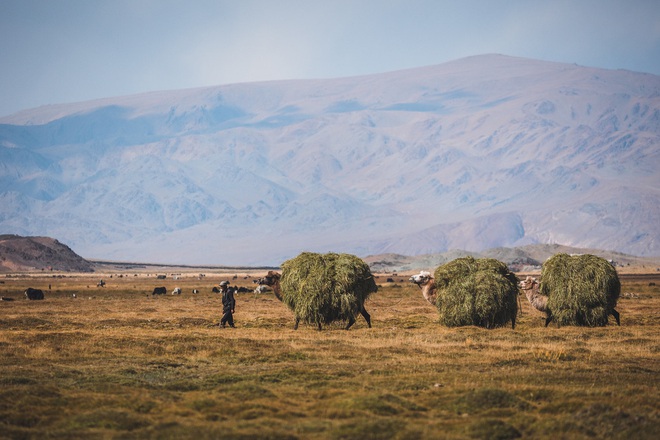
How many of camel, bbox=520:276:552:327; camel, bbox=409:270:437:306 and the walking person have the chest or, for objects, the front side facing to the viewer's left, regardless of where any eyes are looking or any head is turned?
3

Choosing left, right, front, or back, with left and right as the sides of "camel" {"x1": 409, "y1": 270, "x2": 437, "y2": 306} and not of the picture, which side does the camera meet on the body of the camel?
left

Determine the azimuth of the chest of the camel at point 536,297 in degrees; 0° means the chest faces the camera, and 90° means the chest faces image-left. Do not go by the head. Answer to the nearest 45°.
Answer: approximately 90°

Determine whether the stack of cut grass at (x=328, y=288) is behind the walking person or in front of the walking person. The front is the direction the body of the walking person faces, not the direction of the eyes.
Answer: behind

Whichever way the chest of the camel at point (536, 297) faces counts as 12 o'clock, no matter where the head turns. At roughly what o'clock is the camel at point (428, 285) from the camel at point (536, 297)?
the camel at point (428, 285) is roughly at 11 o'clock from the camel at point (536, 297).

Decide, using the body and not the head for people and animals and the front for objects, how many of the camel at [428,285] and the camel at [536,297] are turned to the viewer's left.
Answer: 2

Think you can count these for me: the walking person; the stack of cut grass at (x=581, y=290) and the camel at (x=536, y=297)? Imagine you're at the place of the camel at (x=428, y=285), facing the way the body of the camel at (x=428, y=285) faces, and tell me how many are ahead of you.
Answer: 1

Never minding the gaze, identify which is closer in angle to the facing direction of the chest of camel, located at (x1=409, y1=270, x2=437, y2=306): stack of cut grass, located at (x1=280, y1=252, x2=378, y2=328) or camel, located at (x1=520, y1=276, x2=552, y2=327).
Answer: the stack of cut grass

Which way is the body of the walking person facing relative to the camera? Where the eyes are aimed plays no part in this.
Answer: to the viewer's left

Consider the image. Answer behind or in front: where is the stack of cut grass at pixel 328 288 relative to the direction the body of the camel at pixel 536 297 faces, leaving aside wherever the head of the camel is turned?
in front

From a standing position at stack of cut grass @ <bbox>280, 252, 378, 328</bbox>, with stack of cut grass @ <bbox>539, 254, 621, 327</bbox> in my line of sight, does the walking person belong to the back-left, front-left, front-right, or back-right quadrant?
back-left

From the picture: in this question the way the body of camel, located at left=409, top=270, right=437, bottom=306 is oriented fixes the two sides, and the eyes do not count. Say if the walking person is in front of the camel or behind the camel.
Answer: in front

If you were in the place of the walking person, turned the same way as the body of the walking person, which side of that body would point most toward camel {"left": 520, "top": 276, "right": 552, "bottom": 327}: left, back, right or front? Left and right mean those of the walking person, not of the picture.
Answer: back
